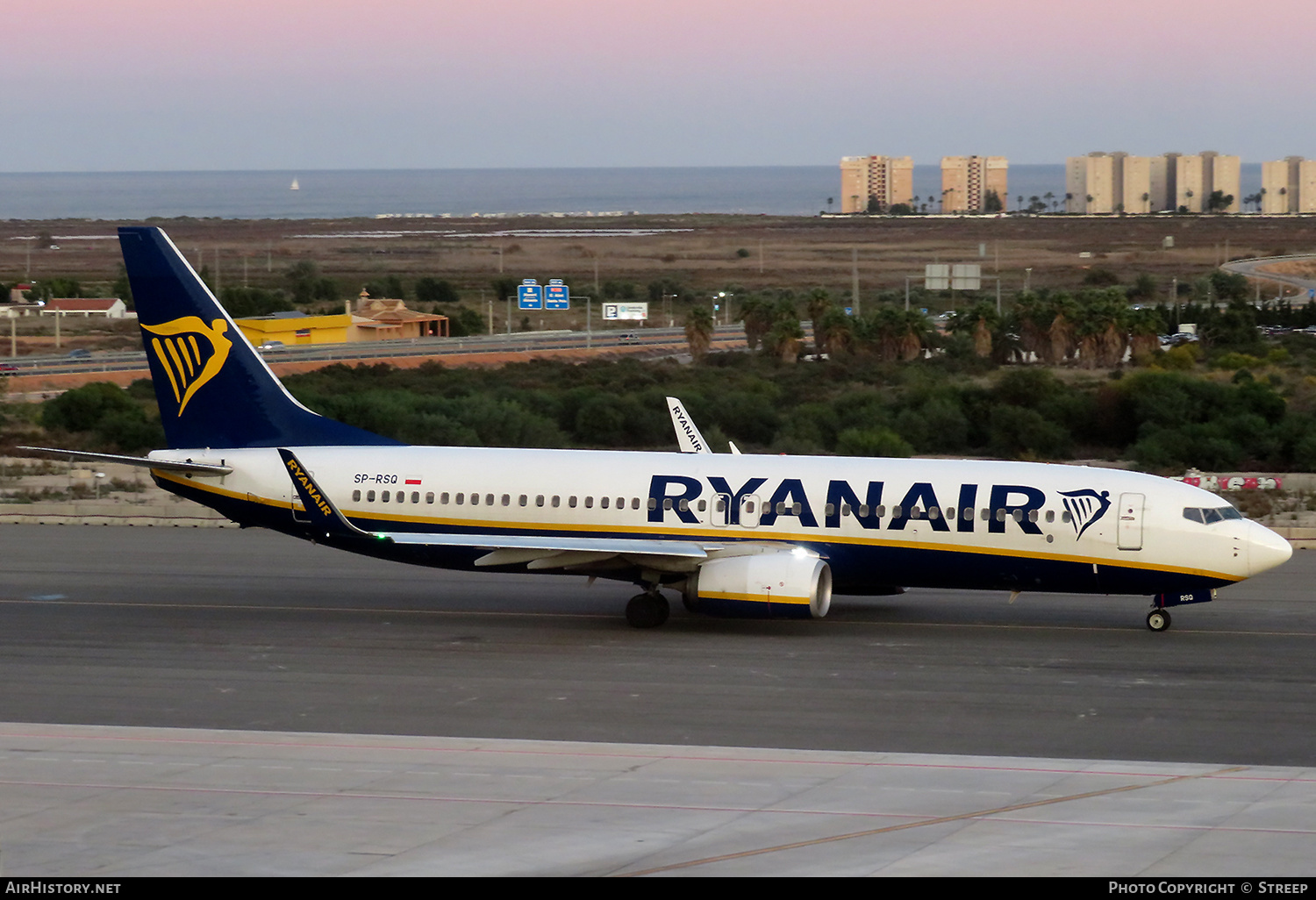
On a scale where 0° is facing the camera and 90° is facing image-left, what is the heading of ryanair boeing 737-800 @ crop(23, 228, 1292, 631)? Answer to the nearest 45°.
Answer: approximately 270°
